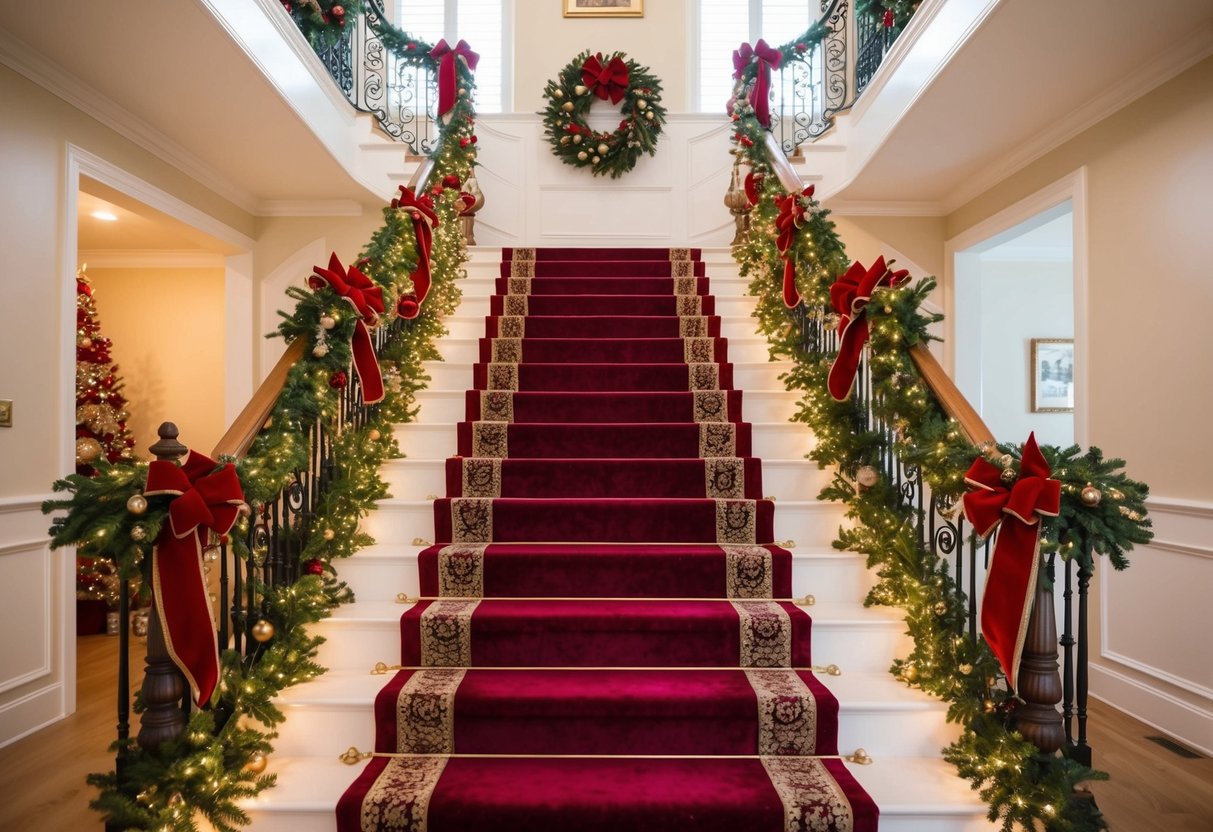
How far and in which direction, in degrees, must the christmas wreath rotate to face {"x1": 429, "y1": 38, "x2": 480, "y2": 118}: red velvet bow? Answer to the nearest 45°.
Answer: approximately 45° to its right

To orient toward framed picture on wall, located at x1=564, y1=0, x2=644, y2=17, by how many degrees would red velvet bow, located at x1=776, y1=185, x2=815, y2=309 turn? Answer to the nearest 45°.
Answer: approximately 135° to its right

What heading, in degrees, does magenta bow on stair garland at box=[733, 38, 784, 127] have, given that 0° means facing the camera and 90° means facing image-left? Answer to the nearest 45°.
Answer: approximately 0°

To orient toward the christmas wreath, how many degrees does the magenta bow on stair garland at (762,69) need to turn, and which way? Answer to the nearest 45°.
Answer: approximately 90° to its right

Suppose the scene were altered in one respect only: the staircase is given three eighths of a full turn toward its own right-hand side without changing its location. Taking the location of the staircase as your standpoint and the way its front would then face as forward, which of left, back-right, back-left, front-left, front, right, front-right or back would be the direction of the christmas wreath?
front-right

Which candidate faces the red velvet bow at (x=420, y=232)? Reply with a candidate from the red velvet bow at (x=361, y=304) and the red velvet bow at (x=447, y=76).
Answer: the red velvet bow at (x=447, y=76)
